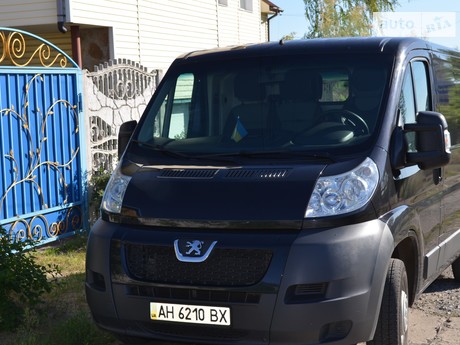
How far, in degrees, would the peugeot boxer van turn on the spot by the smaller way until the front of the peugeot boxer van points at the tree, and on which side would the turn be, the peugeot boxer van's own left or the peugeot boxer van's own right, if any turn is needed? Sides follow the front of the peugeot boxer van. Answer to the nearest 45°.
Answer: approximately 135° to the peugeot boxer van's own right

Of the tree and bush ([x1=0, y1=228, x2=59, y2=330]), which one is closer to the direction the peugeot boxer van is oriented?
the bush

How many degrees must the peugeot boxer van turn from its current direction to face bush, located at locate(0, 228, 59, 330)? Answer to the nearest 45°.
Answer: approximately 90° to its right

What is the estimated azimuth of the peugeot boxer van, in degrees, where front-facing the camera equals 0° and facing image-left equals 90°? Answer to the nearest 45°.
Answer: approximately 45°

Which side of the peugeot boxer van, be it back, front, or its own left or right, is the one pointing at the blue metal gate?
right
